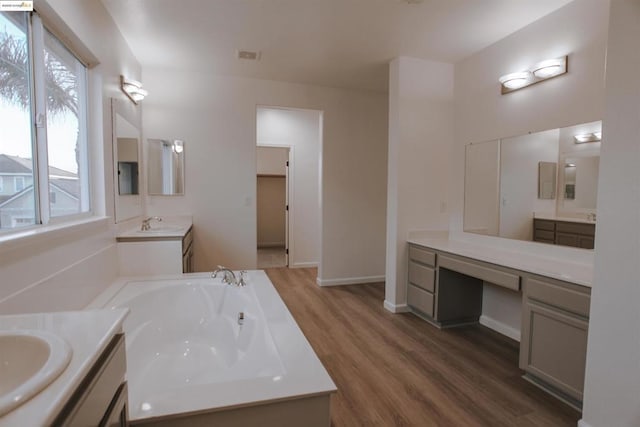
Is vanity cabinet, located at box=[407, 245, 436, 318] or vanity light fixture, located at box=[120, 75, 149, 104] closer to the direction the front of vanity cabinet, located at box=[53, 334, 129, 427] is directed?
the vanity cabinet

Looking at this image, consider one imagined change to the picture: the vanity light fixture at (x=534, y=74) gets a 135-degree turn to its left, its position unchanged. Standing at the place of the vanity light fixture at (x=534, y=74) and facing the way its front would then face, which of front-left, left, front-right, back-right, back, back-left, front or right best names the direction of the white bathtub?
back-right

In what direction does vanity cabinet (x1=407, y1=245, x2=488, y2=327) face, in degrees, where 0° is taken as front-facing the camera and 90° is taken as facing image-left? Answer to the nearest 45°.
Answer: approximately 45°

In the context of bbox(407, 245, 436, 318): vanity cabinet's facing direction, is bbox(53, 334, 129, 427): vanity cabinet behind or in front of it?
in front

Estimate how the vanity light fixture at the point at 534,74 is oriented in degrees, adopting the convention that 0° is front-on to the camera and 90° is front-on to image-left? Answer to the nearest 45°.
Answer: approximately 45°

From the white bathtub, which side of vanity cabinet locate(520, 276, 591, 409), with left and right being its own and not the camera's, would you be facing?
front

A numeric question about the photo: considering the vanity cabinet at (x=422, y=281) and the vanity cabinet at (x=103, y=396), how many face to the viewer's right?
1

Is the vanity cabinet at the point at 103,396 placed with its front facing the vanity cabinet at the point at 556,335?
yes

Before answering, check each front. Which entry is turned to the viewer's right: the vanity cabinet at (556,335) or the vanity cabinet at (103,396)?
the vanity cabinet at (103,396)

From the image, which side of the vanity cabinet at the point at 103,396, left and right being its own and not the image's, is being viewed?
right

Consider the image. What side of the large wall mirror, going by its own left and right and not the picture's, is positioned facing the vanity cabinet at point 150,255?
front
